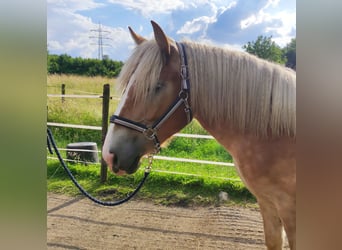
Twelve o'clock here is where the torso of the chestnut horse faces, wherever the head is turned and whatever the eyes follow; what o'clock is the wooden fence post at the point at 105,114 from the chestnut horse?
The wooden fence post is roughly at 2 o'clock from the chestnut horse.

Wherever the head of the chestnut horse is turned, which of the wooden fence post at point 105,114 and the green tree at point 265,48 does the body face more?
the wooden fence post

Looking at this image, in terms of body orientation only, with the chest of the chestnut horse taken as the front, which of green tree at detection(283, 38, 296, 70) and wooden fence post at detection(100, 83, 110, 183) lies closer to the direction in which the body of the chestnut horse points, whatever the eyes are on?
the wooden fence post

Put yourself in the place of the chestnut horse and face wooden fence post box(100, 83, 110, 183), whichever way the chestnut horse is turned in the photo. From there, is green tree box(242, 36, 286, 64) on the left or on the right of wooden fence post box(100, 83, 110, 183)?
right

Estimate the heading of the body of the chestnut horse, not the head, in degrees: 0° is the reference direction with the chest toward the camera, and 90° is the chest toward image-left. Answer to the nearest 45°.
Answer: approximately 90°

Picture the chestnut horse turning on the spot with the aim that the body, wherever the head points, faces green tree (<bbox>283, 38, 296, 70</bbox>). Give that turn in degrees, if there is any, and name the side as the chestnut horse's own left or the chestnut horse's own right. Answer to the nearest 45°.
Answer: approximately 135° to the chestnut horse's own right
